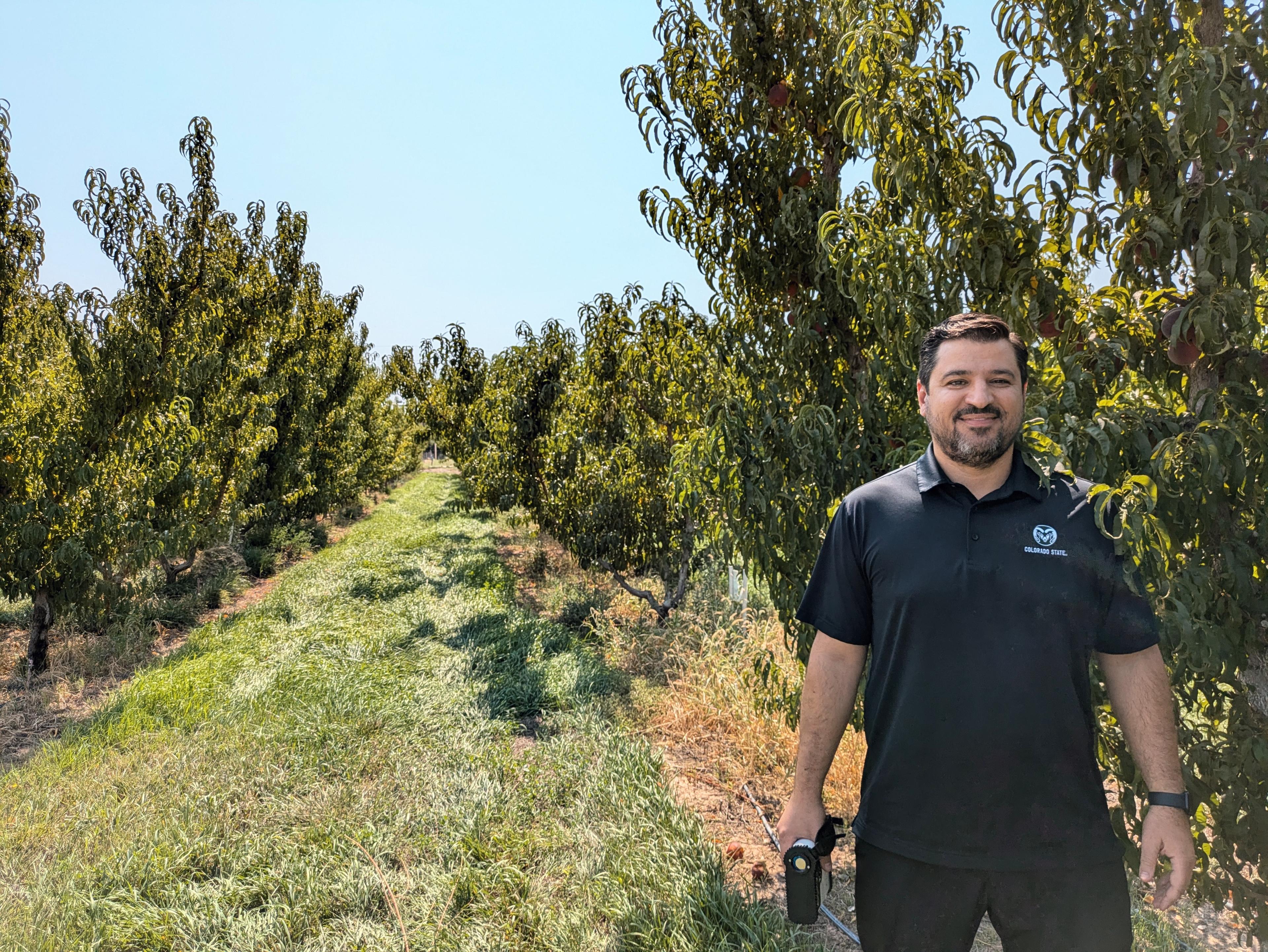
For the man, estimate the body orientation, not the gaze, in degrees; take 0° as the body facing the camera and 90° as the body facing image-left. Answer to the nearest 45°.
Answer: approximately 0°
